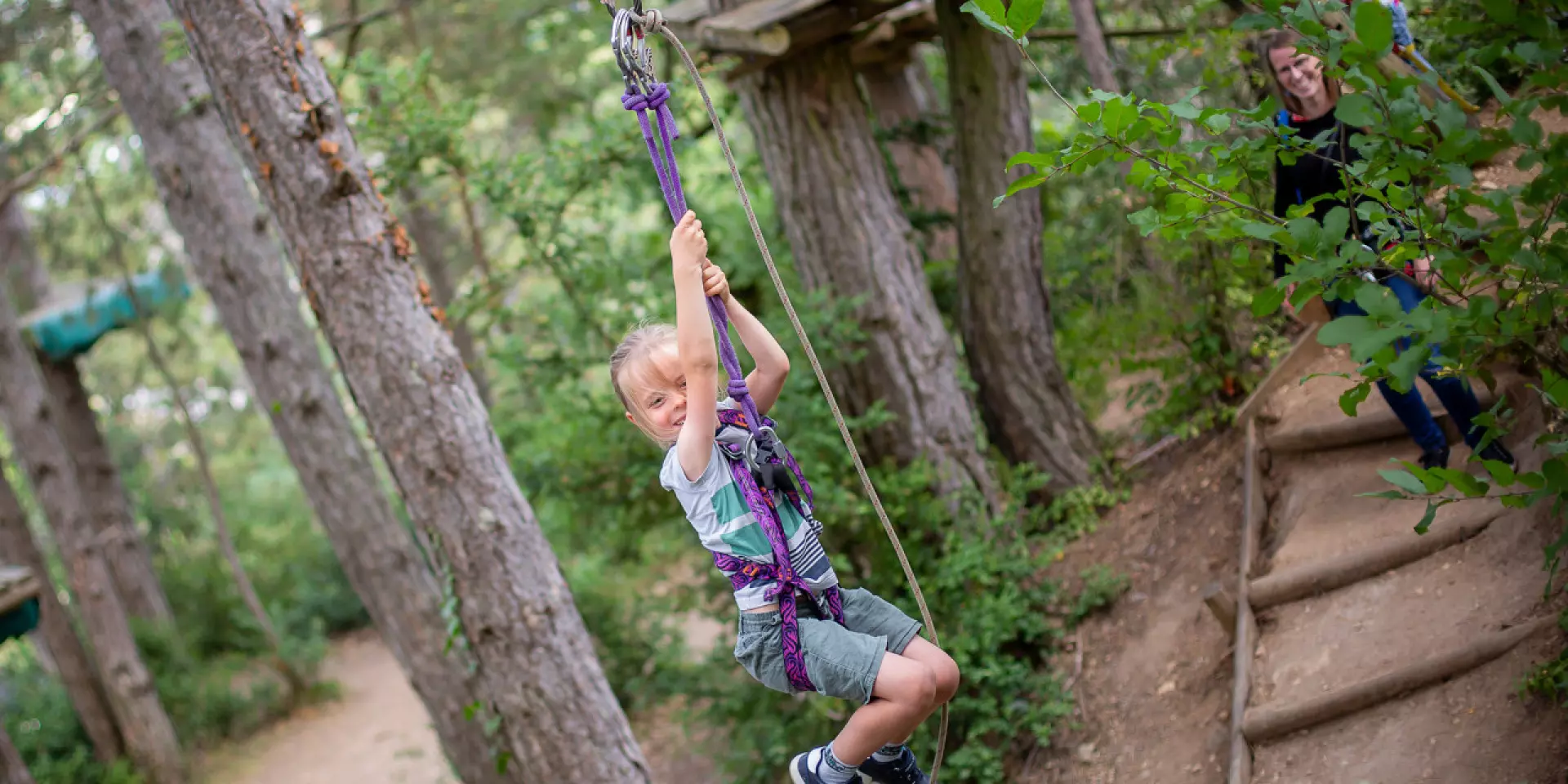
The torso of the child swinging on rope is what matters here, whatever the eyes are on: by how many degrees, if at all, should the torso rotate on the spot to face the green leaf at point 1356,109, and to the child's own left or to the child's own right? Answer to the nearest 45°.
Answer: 0° — they already face it

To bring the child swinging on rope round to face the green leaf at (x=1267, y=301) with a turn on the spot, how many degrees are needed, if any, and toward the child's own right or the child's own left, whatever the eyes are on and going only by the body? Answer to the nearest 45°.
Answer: approximately 45° to the child's own left

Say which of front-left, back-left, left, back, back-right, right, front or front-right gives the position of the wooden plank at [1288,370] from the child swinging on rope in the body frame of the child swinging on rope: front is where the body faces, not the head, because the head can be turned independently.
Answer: left

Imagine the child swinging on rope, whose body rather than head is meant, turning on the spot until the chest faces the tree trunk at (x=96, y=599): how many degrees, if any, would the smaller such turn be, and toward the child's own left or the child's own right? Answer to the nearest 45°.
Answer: approximately 180°

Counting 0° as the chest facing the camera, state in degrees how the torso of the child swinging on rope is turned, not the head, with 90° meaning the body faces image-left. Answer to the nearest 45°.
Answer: approximately 315°

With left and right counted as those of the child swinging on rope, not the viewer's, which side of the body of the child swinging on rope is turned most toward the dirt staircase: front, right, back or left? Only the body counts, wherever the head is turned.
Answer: left

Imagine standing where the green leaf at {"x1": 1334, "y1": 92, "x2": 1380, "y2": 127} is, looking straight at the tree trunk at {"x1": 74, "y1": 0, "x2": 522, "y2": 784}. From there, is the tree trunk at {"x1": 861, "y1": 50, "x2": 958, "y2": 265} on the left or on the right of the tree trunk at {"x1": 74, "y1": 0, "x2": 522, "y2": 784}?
right

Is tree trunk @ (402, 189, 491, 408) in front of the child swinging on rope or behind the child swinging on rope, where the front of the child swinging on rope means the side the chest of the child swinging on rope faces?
behind

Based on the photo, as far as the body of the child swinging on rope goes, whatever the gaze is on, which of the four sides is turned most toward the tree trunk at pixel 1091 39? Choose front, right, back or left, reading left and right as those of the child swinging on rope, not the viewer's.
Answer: left

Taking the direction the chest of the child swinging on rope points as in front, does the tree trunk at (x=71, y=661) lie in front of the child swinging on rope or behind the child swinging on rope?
behind

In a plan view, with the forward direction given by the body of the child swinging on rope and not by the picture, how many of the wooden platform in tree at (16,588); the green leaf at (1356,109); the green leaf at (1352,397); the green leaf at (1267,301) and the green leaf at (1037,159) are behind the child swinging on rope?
1
